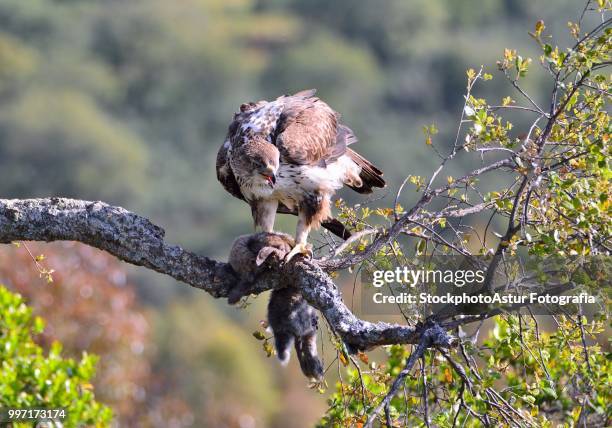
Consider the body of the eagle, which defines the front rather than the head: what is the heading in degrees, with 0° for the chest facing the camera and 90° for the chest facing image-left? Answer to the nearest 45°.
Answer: approximately 45°
